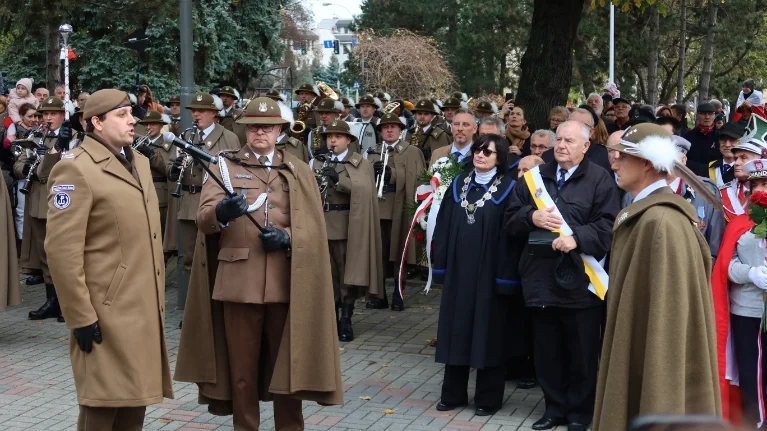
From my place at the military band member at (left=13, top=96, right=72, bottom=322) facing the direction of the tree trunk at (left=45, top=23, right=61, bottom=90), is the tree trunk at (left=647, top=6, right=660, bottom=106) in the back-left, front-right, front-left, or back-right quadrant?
front-right

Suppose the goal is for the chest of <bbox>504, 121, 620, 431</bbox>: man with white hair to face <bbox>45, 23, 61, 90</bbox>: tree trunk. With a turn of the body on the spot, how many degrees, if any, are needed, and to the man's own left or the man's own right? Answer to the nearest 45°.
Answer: approximately 90° to the man's own right

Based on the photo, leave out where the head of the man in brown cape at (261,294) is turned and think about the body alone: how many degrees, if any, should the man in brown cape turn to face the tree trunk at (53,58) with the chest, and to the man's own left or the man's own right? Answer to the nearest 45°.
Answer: approximately 180°

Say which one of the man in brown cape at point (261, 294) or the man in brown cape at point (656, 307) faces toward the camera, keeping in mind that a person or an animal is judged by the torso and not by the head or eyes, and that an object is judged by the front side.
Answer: the man in brown cape at point (261, 294)

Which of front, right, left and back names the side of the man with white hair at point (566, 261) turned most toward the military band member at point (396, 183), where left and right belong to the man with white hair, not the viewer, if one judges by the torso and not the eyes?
right

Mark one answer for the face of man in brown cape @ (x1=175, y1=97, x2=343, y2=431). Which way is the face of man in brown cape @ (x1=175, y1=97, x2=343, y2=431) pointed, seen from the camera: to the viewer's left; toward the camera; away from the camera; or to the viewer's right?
toward the camera

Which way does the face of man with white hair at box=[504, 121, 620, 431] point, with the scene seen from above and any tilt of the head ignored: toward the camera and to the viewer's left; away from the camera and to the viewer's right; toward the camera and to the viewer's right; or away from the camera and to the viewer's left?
toward the camera and to the viewer's left

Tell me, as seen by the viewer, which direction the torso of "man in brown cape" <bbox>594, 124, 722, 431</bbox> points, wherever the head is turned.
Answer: to the viewer's left

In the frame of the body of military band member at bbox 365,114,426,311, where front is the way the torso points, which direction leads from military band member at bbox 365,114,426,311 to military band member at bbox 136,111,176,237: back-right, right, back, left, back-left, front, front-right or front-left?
right

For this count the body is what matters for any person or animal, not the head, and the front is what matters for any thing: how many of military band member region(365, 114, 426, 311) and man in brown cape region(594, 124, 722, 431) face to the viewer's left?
1

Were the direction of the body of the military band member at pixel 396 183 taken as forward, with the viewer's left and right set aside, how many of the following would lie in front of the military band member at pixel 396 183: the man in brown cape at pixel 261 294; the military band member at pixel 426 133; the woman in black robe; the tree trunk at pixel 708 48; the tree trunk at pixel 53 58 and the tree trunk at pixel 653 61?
2

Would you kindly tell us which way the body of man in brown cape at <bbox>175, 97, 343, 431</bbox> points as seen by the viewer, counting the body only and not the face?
toward the camera

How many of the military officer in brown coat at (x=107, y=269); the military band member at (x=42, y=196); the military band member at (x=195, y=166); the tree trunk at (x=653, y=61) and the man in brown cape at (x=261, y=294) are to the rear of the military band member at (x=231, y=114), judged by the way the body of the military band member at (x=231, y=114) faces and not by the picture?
1

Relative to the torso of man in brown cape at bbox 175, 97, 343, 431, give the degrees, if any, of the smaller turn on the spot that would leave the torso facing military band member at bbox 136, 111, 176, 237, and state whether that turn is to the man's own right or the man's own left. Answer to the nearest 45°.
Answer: approximately 180°

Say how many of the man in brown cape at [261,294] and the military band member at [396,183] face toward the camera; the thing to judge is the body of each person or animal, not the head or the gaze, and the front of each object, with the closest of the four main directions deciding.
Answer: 2

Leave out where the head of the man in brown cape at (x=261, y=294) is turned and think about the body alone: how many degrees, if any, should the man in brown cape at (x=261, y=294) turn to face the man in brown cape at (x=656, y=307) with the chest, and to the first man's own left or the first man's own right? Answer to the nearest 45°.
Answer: approximately 45° to the first man's own left

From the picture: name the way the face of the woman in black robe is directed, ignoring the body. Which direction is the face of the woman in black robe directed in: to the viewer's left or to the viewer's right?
to the viewer's left
